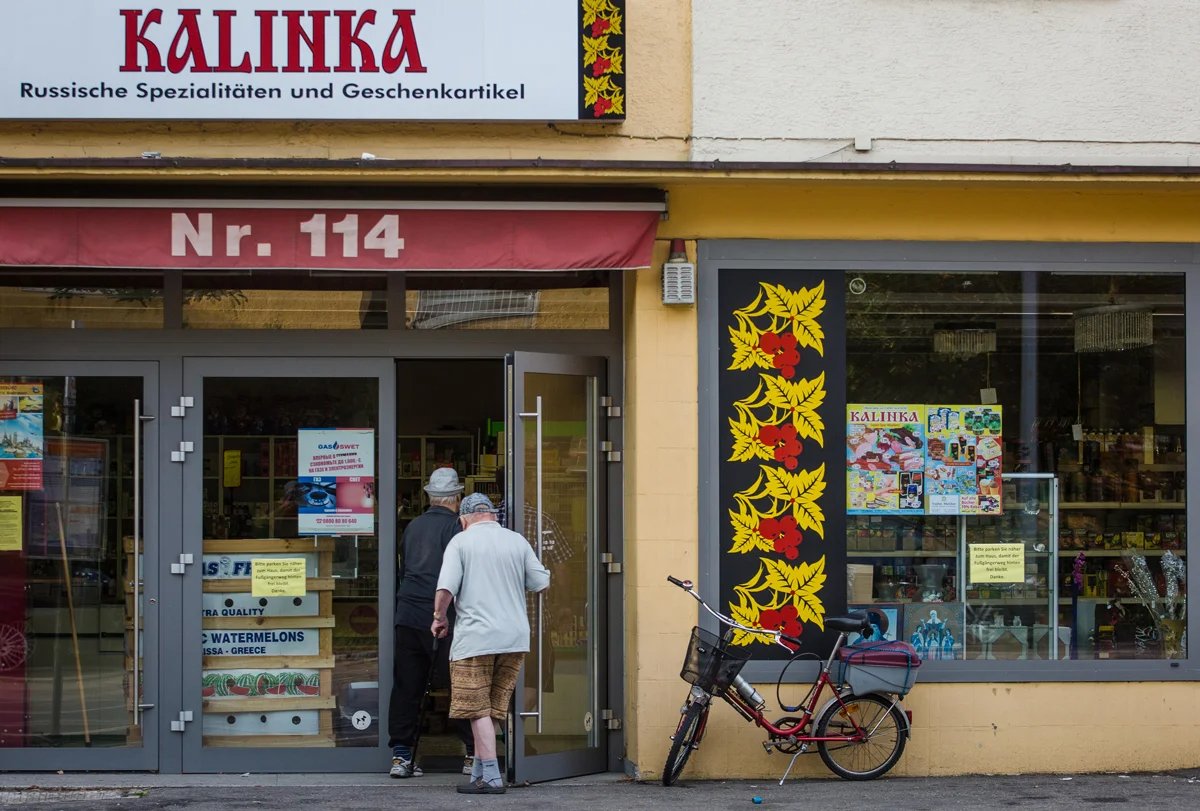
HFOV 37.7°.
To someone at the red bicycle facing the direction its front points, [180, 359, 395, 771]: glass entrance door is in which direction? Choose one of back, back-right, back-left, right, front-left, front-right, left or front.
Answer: front

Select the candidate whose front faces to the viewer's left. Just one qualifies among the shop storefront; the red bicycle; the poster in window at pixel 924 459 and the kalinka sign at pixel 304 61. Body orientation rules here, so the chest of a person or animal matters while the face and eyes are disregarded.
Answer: the red bicycle

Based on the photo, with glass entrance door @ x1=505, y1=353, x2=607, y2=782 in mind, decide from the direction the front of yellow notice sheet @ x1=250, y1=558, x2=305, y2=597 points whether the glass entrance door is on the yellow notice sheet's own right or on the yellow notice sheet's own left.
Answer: on the yellow notice sheet's own left

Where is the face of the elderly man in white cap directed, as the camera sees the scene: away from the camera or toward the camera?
away from the camera

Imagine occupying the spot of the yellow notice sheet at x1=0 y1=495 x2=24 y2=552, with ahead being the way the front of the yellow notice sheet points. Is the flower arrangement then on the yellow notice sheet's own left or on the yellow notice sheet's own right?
on the yellow notice sheet's own left

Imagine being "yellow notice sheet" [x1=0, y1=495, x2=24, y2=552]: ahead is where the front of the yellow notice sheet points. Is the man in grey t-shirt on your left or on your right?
on your left

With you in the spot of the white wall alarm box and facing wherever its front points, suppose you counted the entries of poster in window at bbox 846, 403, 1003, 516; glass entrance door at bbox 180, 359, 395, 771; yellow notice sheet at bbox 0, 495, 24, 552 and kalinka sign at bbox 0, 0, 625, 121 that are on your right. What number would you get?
3

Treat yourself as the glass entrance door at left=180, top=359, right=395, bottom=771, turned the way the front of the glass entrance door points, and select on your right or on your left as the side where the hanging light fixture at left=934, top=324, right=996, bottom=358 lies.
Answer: on your left

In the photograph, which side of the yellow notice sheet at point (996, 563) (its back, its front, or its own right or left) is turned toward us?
front

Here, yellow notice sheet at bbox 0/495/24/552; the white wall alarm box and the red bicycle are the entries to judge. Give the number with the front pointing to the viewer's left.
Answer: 1

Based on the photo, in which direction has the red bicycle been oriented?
to the viewer's left

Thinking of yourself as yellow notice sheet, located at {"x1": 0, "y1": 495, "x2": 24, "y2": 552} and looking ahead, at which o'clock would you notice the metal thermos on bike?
The metal thermos on bike is roughly at 10 o'clock from the yellow notice sheet.

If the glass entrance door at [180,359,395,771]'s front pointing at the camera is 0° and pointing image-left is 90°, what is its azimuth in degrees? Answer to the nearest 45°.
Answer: approximately 0°

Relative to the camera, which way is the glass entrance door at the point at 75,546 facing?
toward the camera
